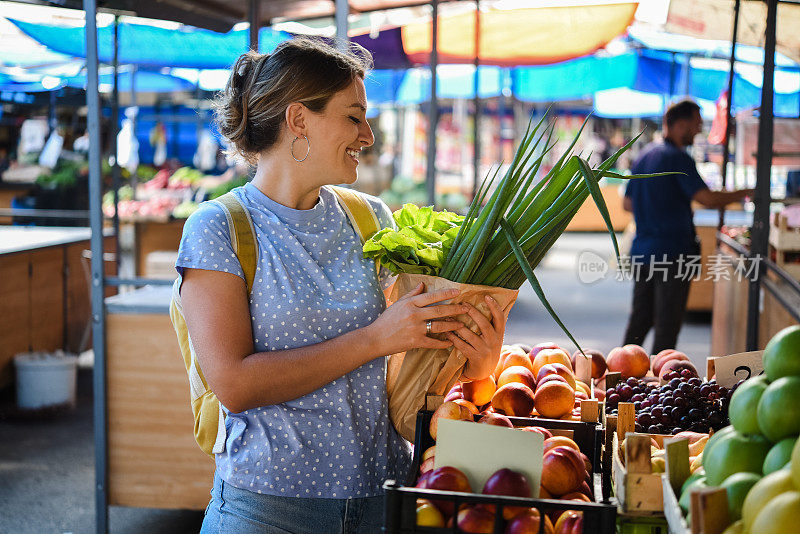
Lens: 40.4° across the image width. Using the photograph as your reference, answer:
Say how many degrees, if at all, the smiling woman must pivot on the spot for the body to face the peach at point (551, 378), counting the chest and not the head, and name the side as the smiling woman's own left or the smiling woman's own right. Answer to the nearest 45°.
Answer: approximately 90° to the smiling woman's own left

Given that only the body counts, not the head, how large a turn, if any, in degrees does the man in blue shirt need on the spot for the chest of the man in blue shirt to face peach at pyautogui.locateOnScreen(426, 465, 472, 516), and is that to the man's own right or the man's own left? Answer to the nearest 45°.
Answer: approximately 135° to the man's own right

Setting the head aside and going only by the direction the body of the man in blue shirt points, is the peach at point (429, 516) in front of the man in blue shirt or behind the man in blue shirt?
behind

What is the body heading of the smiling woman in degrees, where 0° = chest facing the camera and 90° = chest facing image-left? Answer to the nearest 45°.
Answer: approximately 315°

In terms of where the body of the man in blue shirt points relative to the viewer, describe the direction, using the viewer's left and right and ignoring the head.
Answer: facing away from the viewer and to the right of the viewer

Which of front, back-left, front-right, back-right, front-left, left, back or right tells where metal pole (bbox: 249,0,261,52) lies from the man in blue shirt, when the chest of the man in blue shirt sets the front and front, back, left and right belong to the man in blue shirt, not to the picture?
back

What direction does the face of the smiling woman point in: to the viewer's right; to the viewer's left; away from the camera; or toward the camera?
to the viewer's right

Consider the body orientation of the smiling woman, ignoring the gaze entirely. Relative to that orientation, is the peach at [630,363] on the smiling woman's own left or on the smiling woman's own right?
on the smiling woman's own left
